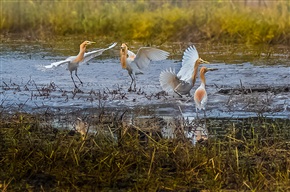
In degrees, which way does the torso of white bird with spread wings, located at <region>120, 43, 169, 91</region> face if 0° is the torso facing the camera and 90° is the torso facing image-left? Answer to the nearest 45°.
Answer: approximately 45°

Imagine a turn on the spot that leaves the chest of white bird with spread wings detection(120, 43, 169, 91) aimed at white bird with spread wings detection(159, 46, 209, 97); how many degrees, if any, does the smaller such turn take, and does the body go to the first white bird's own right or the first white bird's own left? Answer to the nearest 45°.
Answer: approximately 90° to the first white bird's own left
